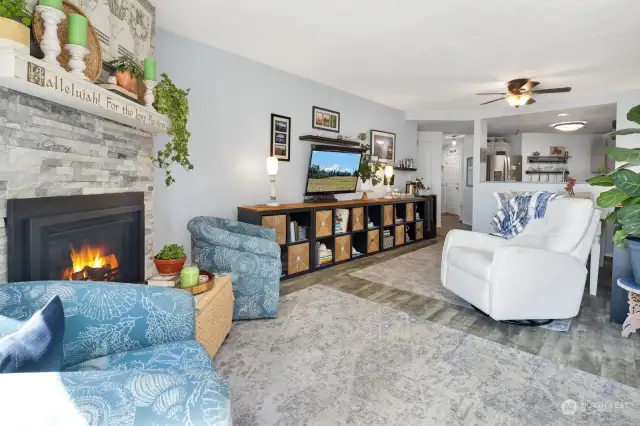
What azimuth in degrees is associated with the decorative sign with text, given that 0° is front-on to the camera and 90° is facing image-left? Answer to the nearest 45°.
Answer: approximately 315°

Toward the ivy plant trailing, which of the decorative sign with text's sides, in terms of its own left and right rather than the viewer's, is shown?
left

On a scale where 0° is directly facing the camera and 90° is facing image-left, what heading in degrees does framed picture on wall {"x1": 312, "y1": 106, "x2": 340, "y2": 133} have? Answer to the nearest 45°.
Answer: approximately 315°
